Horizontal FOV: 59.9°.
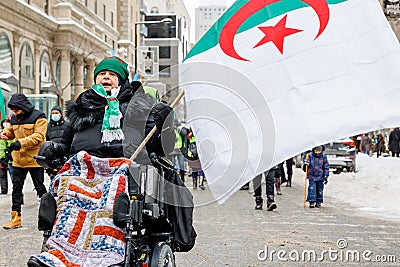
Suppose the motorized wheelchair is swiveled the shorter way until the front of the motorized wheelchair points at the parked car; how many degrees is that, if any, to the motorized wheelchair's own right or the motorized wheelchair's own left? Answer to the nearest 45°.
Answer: approximately 180°

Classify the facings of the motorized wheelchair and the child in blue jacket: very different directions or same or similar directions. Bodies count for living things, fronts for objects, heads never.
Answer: same or similar directions

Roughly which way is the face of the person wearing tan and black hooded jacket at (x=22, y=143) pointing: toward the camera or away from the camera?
toward the camera

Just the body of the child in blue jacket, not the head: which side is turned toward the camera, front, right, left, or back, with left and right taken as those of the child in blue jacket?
front

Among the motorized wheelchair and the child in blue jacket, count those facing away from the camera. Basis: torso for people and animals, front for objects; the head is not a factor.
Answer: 0

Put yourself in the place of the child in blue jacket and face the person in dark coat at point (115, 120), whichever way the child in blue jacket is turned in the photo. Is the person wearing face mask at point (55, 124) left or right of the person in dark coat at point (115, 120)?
right

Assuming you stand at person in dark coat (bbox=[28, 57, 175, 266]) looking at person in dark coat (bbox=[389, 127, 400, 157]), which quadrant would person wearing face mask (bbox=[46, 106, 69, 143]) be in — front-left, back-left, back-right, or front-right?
front-left

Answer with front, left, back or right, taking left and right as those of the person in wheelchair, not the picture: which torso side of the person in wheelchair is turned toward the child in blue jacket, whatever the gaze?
back

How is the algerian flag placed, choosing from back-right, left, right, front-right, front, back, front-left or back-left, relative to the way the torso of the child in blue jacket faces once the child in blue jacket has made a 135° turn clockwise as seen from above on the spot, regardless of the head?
back-left

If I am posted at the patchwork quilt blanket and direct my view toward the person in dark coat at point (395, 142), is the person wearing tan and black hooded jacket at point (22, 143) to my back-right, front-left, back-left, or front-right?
front-left

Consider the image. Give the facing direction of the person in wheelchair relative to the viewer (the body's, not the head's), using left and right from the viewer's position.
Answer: facing the viewer and to the left of the viewer

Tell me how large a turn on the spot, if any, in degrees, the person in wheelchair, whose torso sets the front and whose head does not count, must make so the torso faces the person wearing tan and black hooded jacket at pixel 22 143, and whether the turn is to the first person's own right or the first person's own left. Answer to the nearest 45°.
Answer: approximately 135° to the first person's own right

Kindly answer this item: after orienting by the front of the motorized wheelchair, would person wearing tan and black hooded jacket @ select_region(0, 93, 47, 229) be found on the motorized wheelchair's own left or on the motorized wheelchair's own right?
on the motorized wheelchair's own right

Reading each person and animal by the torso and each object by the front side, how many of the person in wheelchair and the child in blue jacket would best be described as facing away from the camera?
0
